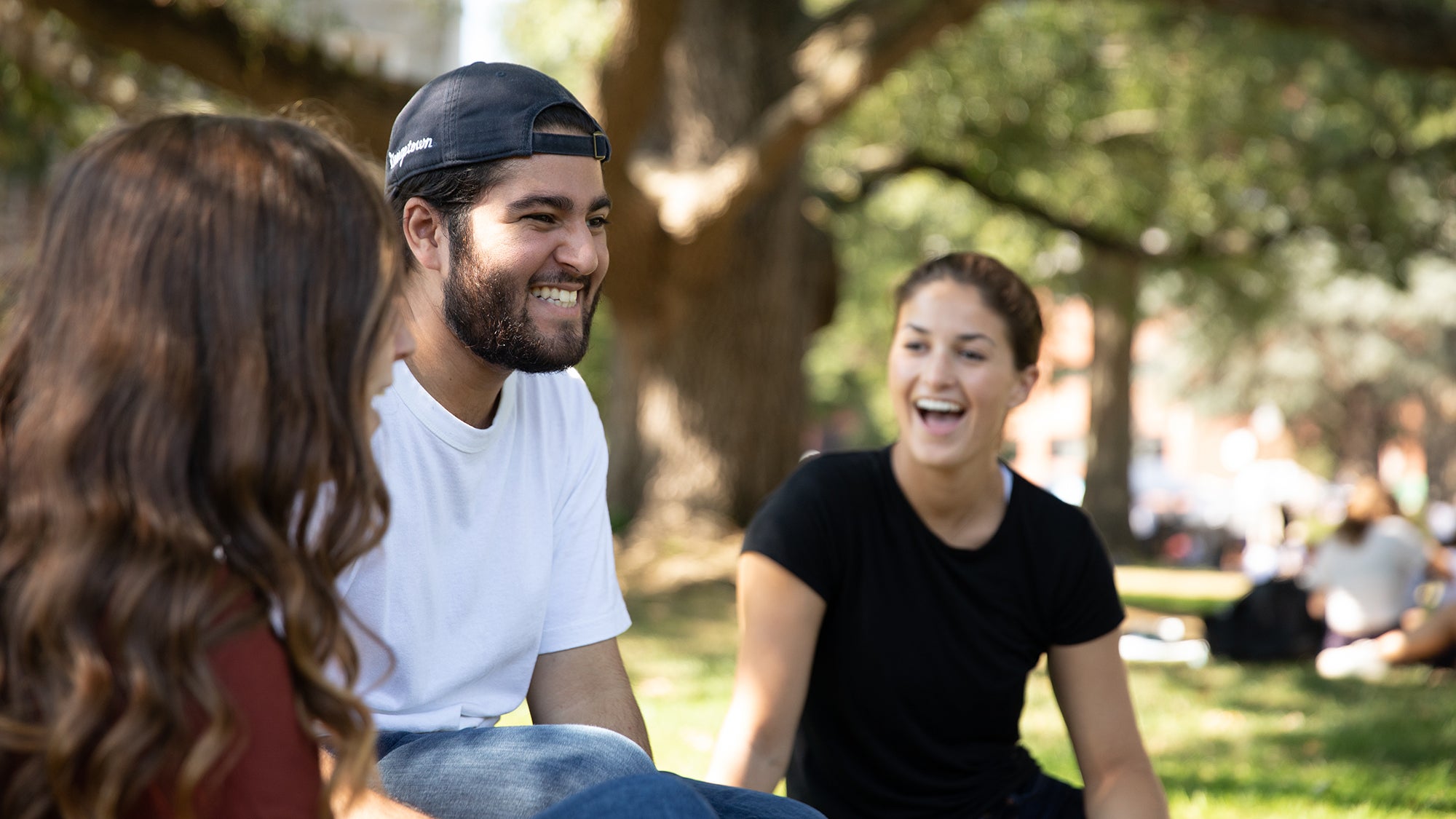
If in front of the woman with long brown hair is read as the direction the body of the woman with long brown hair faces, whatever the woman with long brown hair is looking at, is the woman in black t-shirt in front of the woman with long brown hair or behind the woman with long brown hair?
in front

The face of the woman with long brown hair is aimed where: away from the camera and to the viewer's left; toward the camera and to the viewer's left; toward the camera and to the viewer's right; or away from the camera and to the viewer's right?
away from the camera and to the viewer's right

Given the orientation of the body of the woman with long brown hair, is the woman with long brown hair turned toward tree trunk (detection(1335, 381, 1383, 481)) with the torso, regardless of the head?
yes

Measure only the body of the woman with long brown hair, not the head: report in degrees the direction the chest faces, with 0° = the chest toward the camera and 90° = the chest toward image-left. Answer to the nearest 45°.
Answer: approximately 225°

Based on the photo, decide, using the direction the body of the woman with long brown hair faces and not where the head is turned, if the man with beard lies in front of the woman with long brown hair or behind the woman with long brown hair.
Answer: in front

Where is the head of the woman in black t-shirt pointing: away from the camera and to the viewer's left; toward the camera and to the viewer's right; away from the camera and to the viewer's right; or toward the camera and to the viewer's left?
toward the camera and to the viewer's left

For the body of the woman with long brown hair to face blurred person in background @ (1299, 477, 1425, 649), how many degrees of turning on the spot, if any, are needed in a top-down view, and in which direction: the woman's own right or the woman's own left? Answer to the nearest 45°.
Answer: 0° — they already face them

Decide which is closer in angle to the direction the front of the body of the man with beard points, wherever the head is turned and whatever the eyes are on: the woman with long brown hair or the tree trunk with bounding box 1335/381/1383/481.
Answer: the woman with long brown hair

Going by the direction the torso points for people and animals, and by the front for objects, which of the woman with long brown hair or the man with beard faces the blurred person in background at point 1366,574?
the woman with long brown hair

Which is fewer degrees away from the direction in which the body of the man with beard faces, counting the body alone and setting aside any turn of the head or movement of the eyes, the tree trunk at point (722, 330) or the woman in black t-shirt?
the woman in black t-shirt

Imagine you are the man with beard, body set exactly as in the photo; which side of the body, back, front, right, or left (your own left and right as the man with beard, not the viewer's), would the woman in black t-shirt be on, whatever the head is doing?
left

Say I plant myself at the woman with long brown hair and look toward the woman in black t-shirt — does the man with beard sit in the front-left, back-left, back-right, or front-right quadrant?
front-left

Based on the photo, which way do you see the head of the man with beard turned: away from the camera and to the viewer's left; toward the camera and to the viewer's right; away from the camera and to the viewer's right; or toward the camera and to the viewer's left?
toward the camera and to the viewer's right
